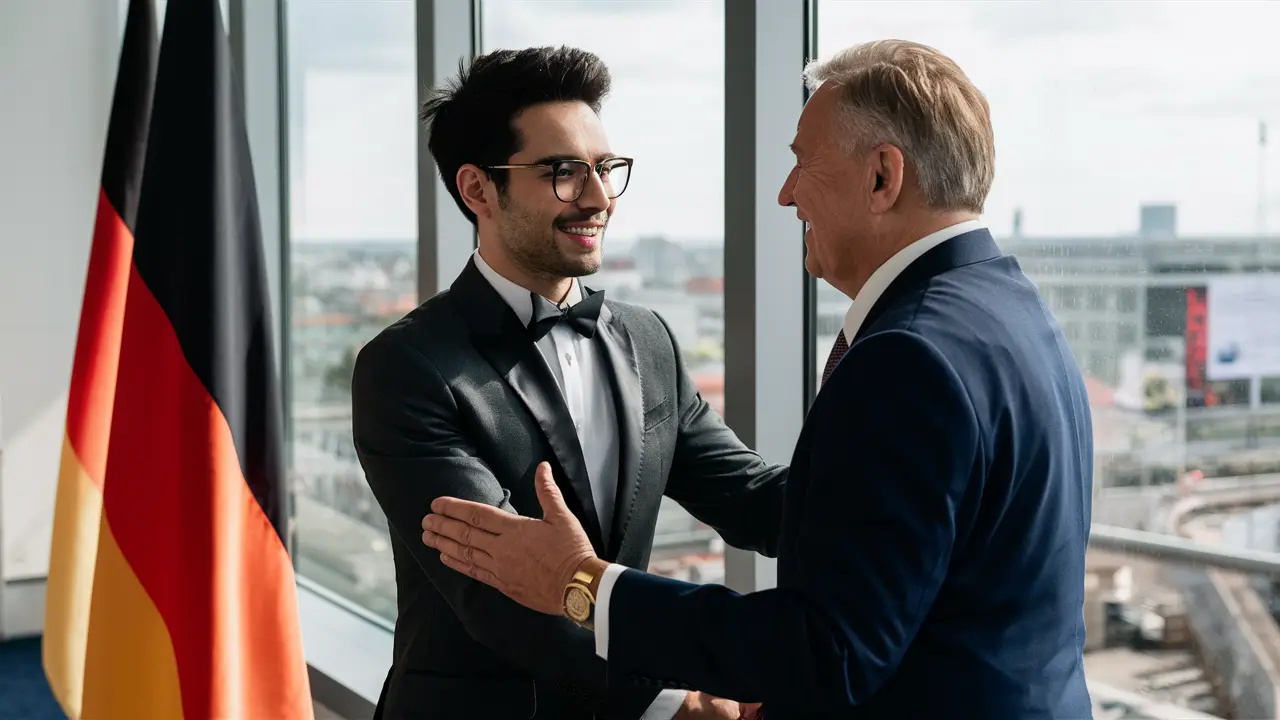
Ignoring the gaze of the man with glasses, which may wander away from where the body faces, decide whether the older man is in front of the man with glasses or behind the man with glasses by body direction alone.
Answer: in front

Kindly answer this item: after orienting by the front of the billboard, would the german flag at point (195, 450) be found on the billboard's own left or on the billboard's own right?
on the billboard's own right

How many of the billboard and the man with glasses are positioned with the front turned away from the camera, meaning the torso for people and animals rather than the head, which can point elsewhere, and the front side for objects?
0

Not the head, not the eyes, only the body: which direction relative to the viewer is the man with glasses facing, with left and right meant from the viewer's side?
facing the viewer and to the right of the viewer

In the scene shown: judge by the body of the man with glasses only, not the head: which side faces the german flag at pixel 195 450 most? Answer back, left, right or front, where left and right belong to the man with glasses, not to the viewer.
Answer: back

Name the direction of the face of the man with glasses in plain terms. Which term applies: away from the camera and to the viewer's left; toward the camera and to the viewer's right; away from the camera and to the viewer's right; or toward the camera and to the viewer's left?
toward the camera and to the viewer's right

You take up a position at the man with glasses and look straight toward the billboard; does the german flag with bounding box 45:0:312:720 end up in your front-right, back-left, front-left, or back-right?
back-left

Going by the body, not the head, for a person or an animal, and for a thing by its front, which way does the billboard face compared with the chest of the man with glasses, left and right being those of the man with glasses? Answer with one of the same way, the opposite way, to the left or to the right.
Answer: to the right

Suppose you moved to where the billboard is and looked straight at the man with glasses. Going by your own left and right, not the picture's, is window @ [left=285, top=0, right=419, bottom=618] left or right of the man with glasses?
right

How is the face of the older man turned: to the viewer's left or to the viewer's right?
to the viewer's left

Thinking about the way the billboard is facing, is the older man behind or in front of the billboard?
in front

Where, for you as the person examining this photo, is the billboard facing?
facing the viewer
